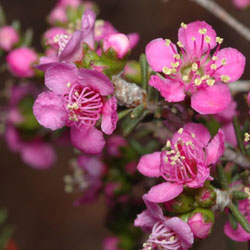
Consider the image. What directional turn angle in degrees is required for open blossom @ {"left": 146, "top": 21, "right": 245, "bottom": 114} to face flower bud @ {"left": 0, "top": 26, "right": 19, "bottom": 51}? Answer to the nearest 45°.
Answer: approximately 135° to its right

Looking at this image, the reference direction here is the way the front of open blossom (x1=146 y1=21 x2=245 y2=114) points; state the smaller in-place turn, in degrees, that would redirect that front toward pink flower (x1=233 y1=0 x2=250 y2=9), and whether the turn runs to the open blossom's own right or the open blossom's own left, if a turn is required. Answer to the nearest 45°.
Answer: approximately 180°

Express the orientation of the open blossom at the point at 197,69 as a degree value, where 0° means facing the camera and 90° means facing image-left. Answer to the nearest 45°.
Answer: approximately 0°
